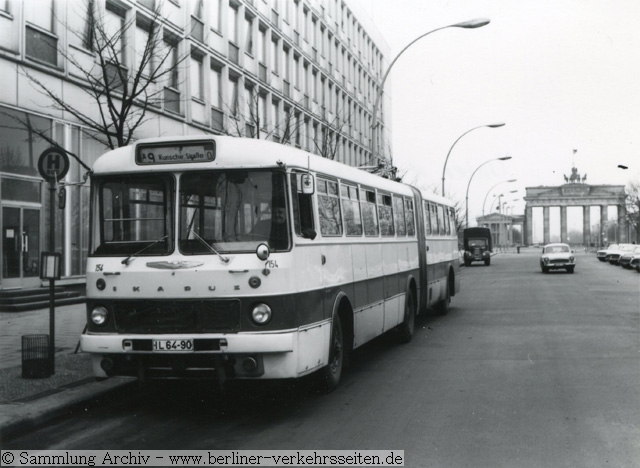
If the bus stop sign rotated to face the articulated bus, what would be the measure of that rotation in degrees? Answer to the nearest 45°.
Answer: approximately 135° to its left

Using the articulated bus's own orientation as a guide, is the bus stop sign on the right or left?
on its right

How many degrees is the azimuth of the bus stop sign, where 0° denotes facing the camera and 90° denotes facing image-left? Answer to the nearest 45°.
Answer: approximately 0°

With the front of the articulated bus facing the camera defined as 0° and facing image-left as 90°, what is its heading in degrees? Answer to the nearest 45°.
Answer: approximately 45°
